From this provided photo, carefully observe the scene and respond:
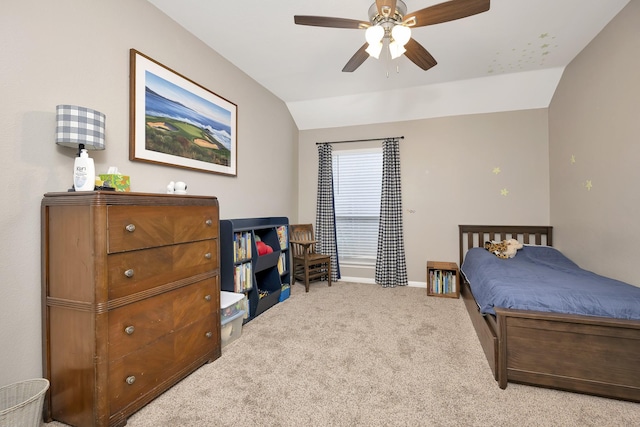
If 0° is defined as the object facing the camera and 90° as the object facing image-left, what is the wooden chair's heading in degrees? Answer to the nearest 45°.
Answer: approximately 315°

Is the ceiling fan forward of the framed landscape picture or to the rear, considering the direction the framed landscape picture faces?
forward

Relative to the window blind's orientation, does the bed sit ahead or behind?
ahead

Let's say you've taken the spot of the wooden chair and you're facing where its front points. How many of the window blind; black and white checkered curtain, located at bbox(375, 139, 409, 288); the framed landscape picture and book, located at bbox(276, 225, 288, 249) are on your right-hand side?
2

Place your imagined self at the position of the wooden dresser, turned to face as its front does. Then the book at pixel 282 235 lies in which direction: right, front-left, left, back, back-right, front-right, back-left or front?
left

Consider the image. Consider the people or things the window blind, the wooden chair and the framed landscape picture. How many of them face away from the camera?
0

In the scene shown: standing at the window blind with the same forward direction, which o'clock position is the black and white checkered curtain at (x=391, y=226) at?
The black and white checkered curtain is roughly at 10 o'clock from the window blind.

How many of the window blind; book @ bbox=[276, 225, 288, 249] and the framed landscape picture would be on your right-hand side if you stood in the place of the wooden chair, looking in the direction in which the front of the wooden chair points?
2

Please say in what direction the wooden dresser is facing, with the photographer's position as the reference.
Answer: facing the viewer and to the right of the viewer

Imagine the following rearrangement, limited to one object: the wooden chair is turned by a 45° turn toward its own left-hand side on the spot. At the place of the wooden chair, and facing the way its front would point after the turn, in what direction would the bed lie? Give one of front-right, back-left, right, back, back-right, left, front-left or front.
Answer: front-right

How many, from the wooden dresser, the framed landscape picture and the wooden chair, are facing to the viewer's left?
0

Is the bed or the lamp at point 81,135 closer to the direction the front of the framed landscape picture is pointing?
the bed

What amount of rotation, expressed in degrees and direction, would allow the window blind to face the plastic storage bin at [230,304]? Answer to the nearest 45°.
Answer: approximately 45° to its right

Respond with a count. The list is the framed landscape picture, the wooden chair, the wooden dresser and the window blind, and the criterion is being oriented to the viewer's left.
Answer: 0

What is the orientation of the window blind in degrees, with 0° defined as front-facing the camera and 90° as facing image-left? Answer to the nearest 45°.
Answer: approximately 0°

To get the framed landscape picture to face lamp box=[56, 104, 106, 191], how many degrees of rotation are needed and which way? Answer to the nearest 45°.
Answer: approximately 90° to its right

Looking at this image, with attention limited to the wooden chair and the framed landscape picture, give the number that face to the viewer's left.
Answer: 0

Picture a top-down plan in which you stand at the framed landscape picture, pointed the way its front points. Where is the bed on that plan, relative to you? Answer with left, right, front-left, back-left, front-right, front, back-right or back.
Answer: front

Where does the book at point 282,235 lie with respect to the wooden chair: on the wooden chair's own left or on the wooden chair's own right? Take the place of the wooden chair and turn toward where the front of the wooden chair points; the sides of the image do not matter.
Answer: on the wooden chair's own right

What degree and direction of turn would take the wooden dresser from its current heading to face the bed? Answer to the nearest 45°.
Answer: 0° — it already faces it
